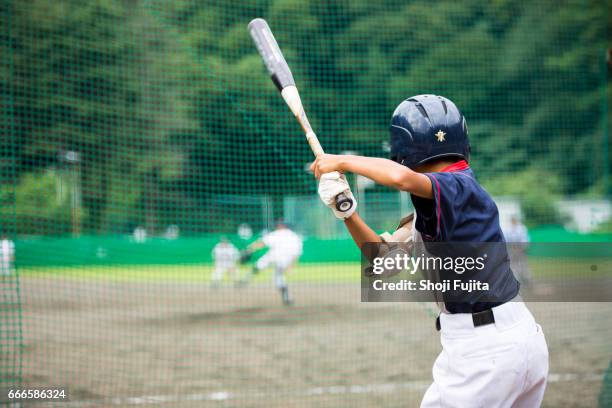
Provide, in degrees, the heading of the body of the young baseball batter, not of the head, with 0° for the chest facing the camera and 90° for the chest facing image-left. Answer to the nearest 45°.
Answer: approximately 135°

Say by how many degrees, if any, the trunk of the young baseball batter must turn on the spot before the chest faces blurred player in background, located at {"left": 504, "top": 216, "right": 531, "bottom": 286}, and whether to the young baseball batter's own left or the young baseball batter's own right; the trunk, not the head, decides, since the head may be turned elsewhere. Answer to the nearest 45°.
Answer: approximately 45° to the young baseball batter's own right

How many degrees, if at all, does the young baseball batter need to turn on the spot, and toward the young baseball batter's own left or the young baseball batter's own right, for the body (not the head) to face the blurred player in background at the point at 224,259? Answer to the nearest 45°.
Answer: approximately 45° to the young baseball batter's own right

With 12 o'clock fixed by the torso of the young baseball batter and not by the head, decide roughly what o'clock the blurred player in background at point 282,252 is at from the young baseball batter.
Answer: The blurred player in background is roughly at 1 o'clock from the young baseball batter.
